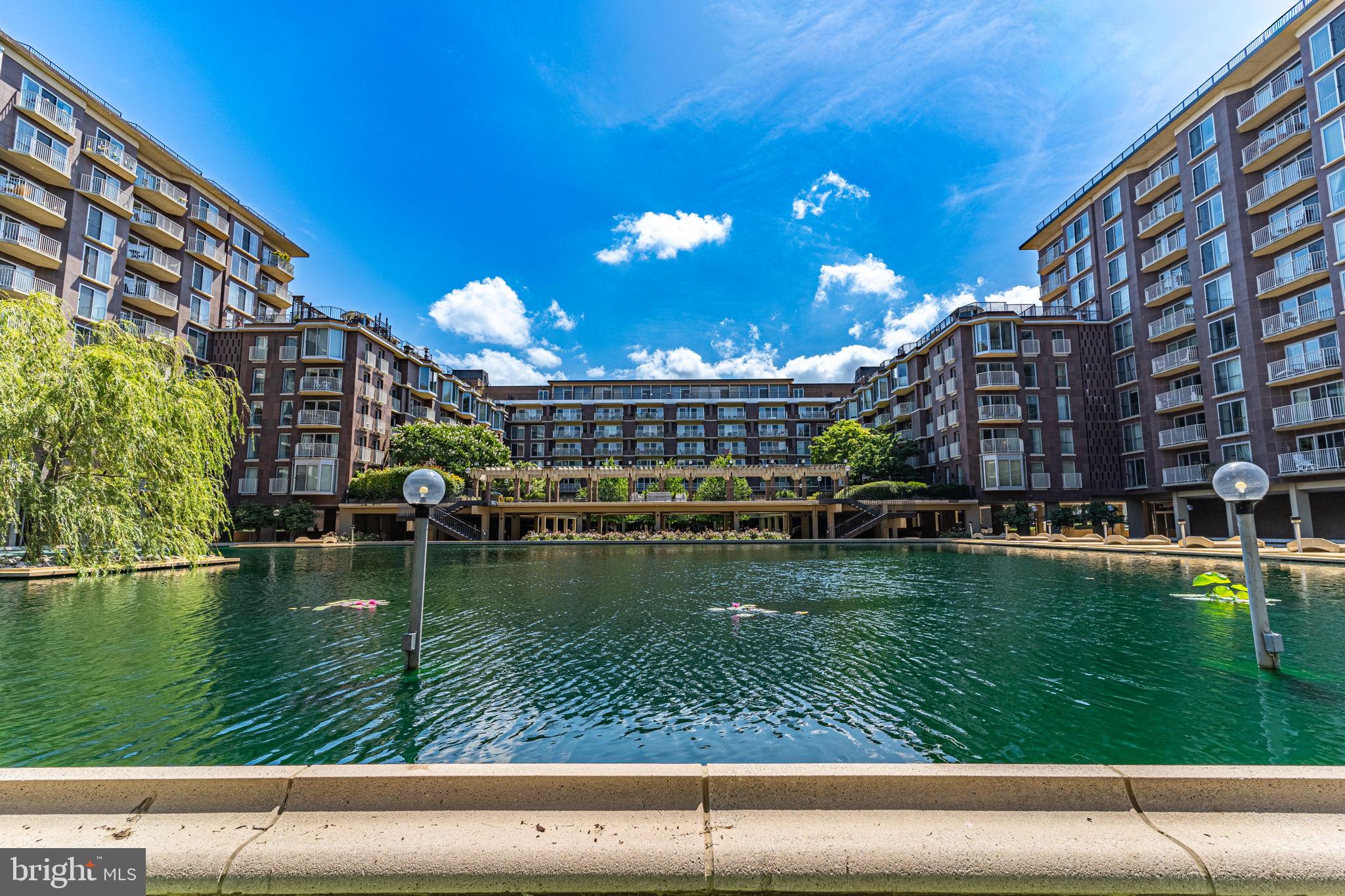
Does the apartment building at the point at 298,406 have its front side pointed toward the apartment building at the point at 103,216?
no

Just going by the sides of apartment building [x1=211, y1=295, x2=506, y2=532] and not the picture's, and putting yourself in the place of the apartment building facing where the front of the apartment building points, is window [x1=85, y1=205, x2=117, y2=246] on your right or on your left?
on your right

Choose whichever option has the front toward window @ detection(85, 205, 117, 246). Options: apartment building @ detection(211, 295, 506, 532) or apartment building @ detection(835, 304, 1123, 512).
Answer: apartment building @ detection(835, 304, 1123, 512)

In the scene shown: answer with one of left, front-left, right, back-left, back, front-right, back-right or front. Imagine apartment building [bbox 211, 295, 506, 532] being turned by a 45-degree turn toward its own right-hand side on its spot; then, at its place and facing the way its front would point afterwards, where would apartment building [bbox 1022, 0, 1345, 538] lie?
front-left

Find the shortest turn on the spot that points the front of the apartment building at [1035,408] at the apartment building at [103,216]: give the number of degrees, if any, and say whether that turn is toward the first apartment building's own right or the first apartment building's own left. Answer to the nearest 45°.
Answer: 0° — it already faces it

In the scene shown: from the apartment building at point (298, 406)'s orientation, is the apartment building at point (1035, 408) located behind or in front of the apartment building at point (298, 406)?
in front

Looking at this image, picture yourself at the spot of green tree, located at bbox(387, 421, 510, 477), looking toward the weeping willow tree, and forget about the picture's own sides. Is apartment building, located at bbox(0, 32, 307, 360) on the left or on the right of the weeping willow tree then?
right

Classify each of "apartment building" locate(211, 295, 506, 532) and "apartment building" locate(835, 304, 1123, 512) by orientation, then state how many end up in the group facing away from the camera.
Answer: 0

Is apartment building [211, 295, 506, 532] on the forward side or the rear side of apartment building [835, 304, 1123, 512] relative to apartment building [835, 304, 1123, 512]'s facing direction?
on the forward side

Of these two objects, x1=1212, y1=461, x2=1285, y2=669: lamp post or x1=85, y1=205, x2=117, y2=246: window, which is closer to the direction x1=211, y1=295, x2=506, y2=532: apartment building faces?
the lamp post

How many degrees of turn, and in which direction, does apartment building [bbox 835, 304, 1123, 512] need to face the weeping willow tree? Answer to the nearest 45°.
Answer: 0° — it already faces it

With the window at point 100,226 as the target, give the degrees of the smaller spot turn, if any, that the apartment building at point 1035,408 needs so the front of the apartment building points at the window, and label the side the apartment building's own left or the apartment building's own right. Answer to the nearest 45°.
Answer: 0° — it already faces it

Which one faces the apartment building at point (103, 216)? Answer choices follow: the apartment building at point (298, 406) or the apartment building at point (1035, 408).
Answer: the apartment building at point (1035, 408)

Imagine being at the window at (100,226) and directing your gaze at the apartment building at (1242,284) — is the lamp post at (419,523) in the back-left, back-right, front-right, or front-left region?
front-right

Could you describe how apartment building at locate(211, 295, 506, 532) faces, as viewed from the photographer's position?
facing the viewer and to the right of the viewer

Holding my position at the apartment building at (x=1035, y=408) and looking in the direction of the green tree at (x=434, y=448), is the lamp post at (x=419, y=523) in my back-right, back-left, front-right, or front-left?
front-left
